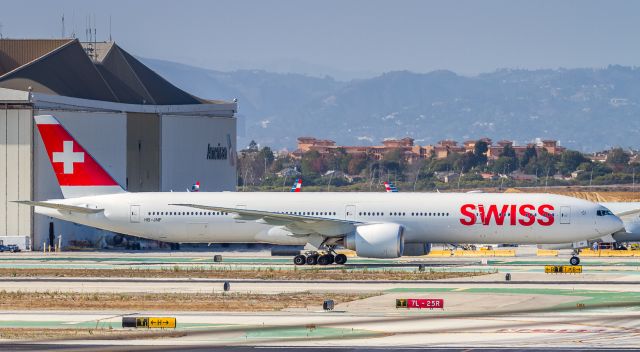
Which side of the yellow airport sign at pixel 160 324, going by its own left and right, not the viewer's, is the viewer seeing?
front

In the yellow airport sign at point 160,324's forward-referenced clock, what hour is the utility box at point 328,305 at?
The utility box is roughly at 8 o'clock from the yellow airport sign.
